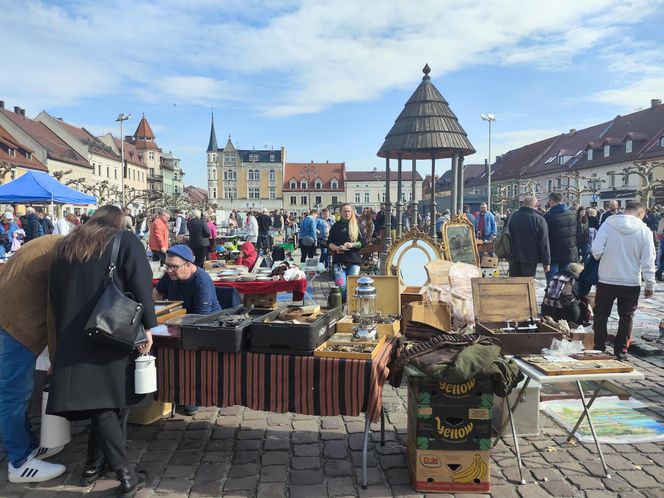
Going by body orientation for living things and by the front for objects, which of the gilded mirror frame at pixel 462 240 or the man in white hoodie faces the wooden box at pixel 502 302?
the gilded mirror frame

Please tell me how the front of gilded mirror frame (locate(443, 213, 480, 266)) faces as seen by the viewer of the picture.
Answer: facing the viewer

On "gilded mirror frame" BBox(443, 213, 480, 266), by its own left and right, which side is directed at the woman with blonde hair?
right

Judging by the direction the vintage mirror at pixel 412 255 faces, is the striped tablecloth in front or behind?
in front

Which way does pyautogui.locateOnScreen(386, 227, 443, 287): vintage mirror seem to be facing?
toward the camera

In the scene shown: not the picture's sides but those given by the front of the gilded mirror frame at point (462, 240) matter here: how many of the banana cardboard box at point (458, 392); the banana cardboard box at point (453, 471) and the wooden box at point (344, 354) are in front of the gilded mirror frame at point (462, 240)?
3

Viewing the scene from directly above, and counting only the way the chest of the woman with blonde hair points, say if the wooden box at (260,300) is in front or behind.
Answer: in front

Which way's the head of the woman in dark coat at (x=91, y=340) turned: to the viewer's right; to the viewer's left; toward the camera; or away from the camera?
away from the camera

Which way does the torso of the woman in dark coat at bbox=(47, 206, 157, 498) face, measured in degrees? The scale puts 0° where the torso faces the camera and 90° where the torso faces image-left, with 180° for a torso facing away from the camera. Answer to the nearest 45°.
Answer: approximately 225°

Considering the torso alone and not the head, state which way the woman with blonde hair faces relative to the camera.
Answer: toward the camera

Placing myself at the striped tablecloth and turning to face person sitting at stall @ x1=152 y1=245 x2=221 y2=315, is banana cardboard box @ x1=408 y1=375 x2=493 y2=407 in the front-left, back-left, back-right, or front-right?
back-right

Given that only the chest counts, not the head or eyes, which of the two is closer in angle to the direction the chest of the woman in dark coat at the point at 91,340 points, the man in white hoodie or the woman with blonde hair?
the woman with blonde hair
